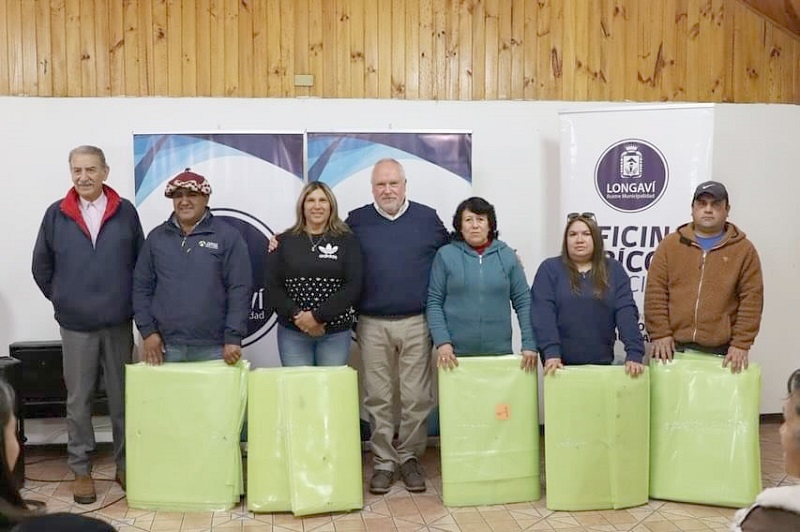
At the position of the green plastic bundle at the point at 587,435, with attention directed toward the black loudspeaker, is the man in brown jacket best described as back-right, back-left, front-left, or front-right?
back-right

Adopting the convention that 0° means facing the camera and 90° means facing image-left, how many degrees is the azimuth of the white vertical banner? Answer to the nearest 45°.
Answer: approximately 0°

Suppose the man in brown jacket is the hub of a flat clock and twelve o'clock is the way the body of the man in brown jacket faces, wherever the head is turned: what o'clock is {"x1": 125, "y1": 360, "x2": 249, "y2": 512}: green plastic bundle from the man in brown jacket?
The green plastic bundle is roughly at 2 o'clock from the man in brown jacket.

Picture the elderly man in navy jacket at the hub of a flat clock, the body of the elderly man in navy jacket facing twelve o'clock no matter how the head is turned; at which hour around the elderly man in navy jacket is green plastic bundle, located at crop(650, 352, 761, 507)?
The green plastic bundle is roughly at 10 o'clock from the elderly man in navy jacket.
